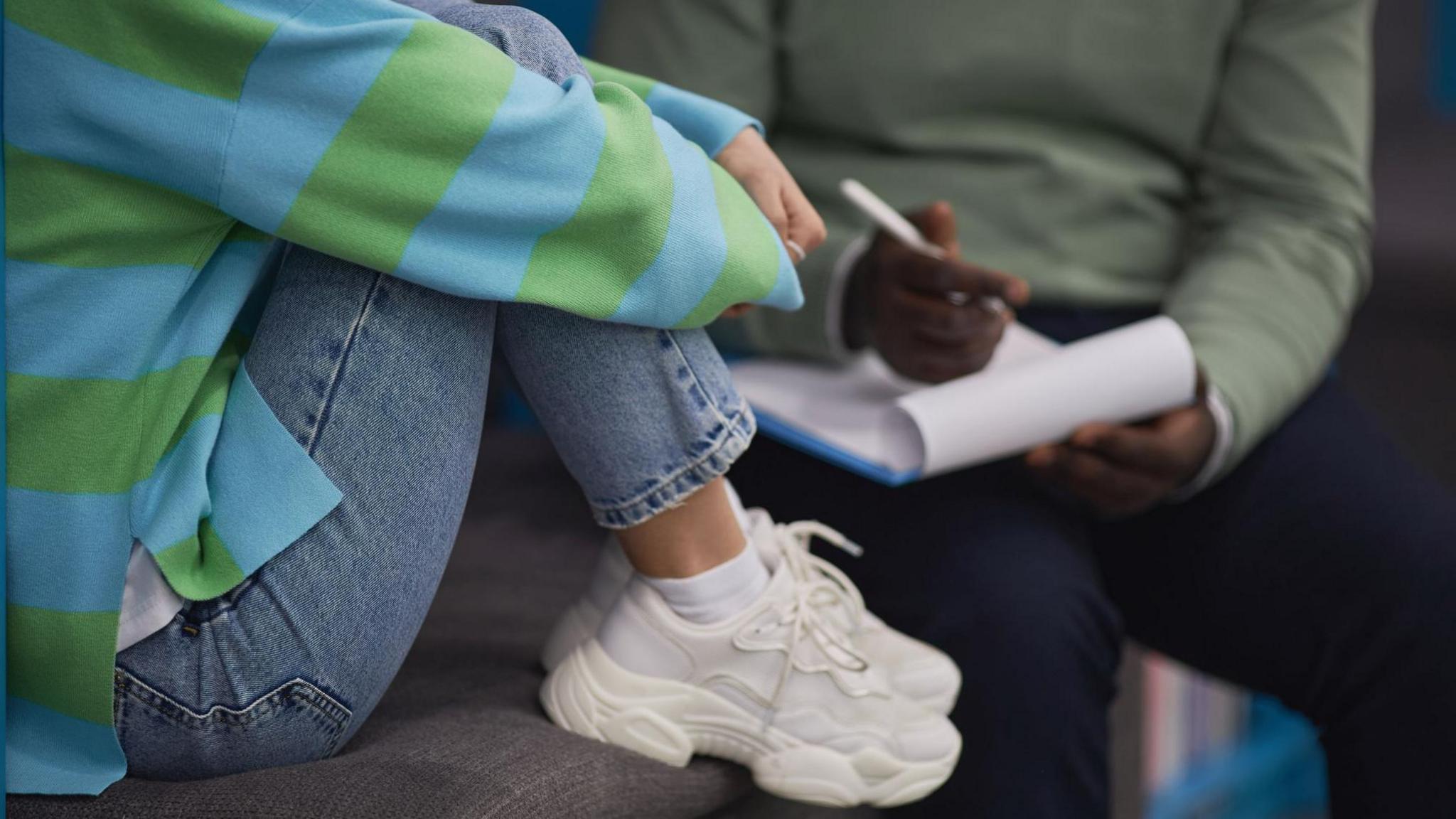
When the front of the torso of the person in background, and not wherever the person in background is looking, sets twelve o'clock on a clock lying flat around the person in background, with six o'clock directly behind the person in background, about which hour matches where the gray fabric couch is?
The gray fabric couch is roughly at 1 o'clock from the person in background.

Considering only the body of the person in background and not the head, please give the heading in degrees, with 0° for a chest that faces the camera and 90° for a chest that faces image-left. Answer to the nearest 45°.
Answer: approximately 0°
